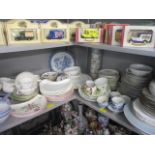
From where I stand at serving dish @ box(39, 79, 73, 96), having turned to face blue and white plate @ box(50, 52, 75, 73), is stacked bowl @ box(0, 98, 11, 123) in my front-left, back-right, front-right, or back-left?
back-left

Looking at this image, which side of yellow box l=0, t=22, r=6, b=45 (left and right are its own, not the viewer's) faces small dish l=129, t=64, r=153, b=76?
left

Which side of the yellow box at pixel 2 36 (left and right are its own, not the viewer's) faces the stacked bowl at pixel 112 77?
left

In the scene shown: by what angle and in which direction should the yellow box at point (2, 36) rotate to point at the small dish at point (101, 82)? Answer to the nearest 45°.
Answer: approximately 90° to its left

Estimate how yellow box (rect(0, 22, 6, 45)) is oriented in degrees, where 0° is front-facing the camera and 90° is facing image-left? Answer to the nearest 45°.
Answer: approximately 0°

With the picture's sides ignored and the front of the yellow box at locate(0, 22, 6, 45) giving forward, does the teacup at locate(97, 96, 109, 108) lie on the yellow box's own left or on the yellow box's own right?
on the yellow box's own left

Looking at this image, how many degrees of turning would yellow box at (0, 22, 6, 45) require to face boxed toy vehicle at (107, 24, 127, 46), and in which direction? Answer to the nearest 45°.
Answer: approximately 90° to its left
